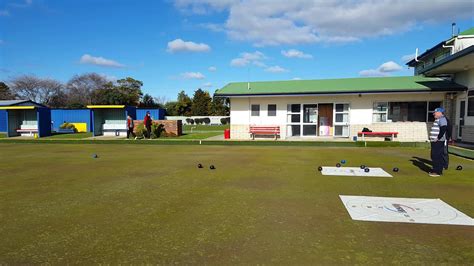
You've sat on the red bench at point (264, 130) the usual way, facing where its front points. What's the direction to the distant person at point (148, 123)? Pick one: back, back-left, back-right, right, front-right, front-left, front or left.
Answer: right

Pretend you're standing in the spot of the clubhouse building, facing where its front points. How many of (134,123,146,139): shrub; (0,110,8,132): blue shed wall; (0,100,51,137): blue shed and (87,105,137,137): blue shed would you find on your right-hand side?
4

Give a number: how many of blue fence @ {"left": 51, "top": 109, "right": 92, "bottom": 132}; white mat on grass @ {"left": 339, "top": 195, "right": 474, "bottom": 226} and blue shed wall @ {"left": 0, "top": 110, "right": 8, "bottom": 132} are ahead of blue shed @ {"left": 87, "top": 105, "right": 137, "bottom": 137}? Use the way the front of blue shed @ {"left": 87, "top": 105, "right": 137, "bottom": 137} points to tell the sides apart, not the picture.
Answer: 1

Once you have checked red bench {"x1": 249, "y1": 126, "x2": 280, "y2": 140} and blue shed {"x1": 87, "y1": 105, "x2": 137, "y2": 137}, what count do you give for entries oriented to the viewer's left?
0

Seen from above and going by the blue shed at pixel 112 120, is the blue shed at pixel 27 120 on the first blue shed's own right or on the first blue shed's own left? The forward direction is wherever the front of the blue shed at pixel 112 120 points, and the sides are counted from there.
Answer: on the first blue shed's own right

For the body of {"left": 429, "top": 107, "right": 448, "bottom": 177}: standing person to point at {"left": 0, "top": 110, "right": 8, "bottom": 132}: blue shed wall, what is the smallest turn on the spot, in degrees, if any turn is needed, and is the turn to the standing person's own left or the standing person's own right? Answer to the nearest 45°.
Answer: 0° — they already face it

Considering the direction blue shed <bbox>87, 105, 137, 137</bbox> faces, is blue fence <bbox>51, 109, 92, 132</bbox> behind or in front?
behind

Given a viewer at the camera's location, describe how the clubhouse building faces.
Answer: facing the viewer

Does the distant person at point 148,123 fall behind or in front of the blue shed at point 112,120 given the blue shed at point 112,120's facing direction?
in front

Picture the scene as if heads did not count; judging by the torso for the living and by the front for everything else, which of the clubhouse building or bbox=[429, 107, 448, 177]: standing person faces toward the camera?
the clubhouse building

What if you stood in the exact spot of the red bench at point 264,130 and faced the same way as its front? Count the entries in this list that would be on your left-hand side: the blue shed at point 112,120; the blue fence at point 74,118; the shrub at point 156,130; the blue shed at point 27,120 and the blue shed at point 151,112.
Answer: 0

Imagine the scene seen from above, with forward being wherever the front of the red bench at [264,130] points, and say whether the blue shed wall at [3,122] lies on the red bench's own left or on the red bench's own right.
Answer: on the red bench's own right

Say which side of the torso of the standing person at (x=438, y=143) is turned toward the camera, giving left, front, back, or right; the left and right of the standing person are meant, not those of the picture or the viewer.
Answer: left

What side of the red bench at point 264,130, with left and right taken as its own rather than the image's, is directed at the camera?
front

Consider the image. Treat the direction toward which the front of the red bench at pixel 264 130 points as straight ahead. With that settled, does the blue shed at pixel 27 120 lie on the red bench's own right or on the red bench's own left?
on the red bench's own right

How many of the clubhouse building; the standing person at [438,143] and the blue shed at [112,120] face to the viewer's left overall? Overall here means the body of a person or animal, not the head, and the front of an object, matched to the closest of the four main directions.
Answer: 1

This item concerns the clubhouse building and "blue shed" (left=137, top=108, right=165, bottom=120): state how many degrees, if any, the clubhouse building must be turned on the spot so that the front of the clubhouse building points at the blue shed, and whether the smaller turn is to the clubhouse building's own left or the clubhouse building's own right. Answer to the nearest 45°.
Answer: approximately 90° to the clubhouse building's own right

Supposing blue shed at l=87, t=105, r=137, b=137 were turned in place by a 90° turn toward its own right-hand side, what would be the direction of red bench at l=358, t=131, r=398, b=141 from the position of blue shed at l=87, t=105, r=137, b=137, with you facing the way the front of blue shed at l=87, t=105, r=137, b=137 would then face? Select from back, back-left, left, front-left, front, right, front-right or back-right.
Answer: back-left

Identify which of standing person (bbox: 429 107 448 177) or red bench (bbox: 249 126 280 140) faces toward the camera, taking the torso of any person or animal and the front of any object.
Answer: the red bench

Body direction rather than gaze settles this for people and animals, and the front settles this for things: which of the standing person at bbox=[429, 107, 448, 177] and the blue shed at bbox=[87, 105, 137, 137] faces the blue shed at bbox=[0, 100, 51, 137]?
the standing person
